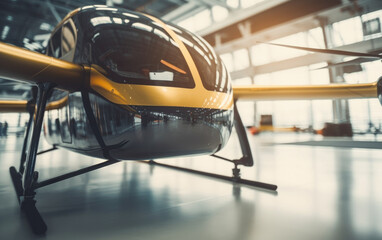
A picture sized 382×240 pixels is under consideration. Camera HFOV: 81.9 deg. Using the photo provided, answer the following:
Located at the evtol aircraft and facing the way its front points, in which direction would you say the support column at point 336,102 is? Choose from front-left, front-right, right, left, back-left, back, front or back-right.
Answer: left
